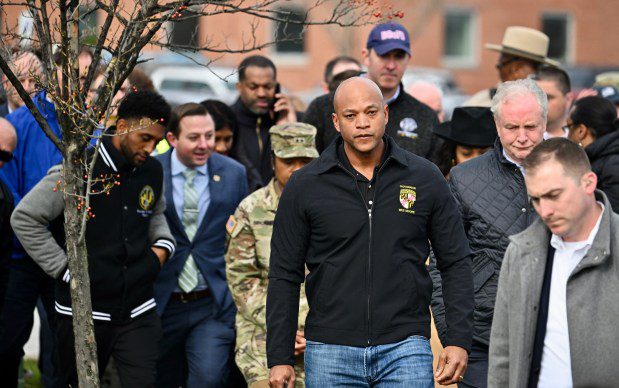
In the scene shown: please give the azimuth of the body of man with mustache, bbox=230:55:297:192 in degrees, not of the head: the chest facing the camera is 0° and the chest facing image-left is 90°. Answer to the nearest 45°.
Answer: approximately 0°

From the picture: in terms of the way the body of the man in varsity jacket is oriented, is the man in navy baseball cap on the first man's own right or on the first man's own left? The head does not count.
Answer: on the first man's own left

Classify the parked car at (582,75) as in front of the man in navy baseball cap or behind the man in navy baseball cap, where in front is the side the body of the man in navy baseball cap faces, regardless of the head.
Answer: behind

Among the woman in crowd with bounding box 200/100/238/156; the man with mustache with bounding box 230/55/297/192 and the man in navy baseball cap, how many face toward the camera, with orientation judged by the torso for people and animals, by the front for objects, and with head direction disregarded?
3

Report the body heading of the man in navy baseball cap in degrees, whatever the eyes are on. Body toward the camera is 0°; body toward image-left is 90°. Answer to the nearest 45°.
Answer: approximately 0°

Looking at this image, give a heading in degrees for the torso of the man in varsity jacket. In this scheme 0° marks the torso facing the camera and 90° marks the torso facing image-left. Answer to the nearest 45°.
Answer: approximately 315°

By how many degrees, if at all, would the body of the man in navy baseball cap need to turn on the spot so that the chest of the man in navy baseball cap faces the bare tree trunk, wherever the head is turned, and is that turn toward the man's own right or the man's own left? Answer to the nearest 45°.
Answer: approximately 45° to the man's own right

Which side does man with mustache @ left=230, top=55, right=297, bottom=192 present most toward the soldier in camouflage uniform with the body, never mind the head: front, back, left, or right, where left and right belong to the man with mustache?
front

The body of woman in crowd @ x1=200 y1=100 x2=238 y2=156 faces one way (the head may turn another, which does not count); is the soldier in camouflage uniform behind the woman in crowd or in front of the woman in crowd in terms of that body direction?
in front

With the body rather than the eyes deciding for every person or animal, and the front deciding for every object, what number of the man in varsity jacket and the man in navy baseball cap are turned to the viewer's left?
0

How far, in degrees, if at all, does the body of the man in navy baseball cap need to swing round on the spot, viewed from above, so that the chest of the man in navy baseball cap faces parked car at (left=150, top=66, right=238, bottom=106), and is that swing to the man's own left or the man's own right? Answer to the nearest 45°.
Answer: approximately 180°
